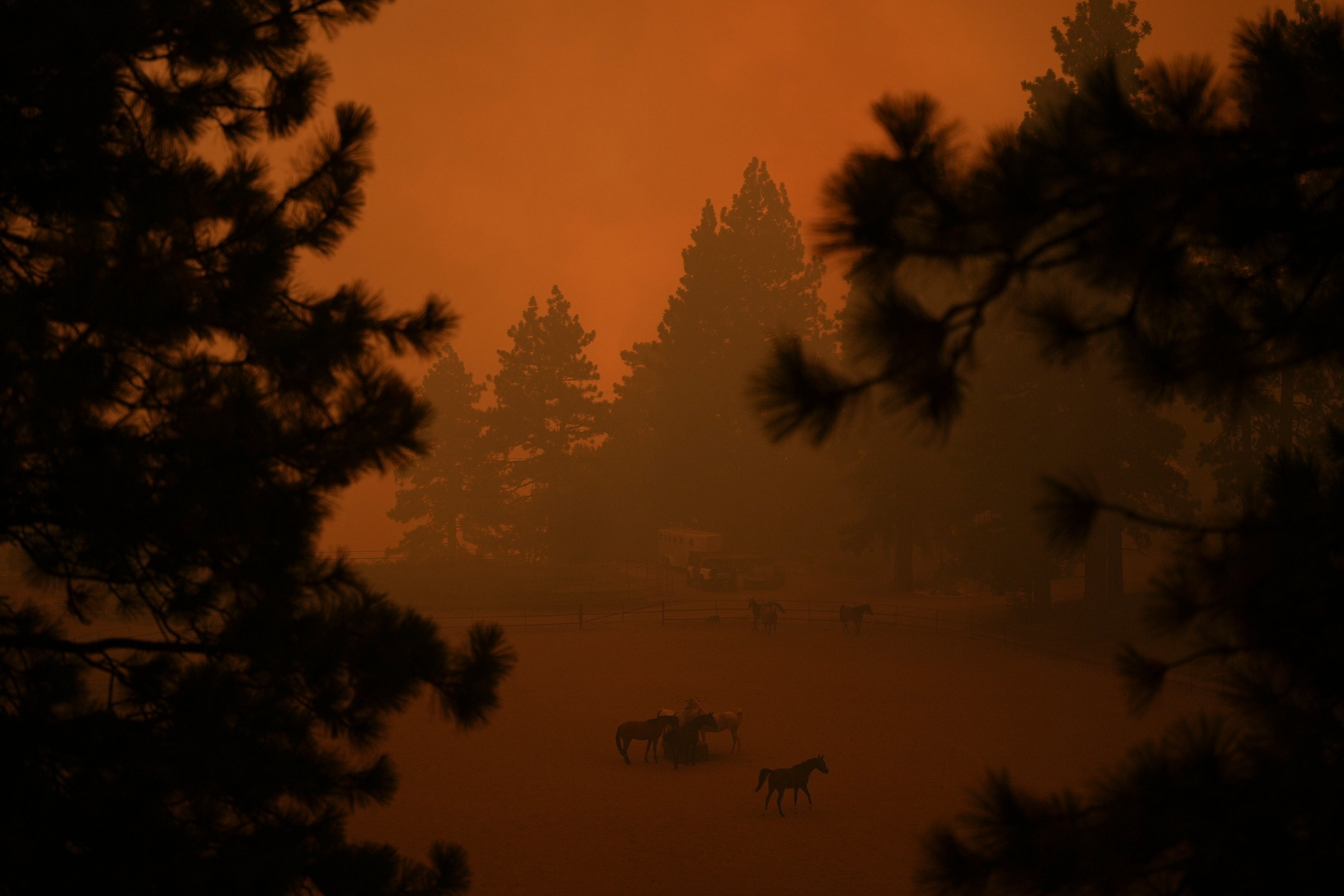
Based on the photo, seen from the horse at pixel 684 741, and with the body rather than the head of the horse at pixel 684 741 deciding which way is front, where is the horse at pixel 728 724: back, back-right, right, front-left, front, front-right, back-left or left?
front

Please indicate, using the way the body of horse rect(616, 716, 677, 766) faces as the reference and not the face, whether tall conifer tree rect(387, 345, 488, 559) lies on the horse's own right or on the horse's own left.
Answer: on the horse's own left

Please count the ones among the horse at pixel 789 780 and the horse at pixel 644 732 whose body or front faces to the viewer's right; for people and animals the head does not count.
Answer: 2

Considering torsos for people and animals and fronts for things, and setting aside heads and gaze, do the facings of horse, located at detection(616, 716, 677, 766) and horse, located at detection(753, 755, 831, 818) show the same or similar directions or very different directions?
same or similar directions

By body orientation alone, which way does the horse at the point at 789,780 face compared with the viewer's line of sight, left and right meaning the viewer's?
facing to the right of the viewer

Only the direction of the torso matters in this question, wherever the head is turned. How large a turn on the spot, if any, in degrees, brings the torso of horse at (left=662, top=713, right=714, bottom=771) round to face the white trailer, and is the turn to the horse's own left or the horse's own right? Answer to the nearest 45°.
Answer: approximately 45° to the horse's own left

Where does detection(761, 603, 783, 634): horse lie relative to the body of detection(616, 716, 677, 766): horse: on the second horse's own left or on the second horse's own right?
on the second horse's own left

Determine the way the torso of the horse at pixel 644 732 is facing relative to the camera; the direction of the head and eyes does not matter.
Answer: to the viewer's right

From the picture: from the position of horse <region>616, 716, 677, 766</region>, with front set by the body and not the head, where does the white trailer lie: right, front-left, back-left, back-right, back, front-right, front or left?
left

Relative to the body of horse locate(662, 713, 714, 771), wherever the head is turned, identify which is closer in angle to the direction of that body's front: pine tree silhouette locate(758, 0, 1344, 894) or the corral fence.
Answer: the corral fence

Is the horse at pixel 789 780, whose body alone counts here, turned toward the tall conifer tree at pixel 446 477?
no

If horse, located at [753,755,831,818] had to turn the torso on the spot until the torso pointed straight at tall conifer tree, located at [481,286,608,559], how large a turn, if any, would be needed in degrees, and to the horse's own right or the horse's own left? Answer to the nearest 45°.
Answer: approximately 90° to the horse's own left

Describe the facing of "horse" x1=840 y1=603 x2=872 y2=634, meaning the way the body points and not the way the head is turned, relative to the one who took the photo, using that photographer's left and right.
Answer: facing to the right of the viewer

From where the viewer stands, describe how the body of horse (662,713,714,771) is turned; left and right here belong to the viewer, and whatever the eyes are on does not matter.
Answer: facing away from the viewer and to the right of the viewer
